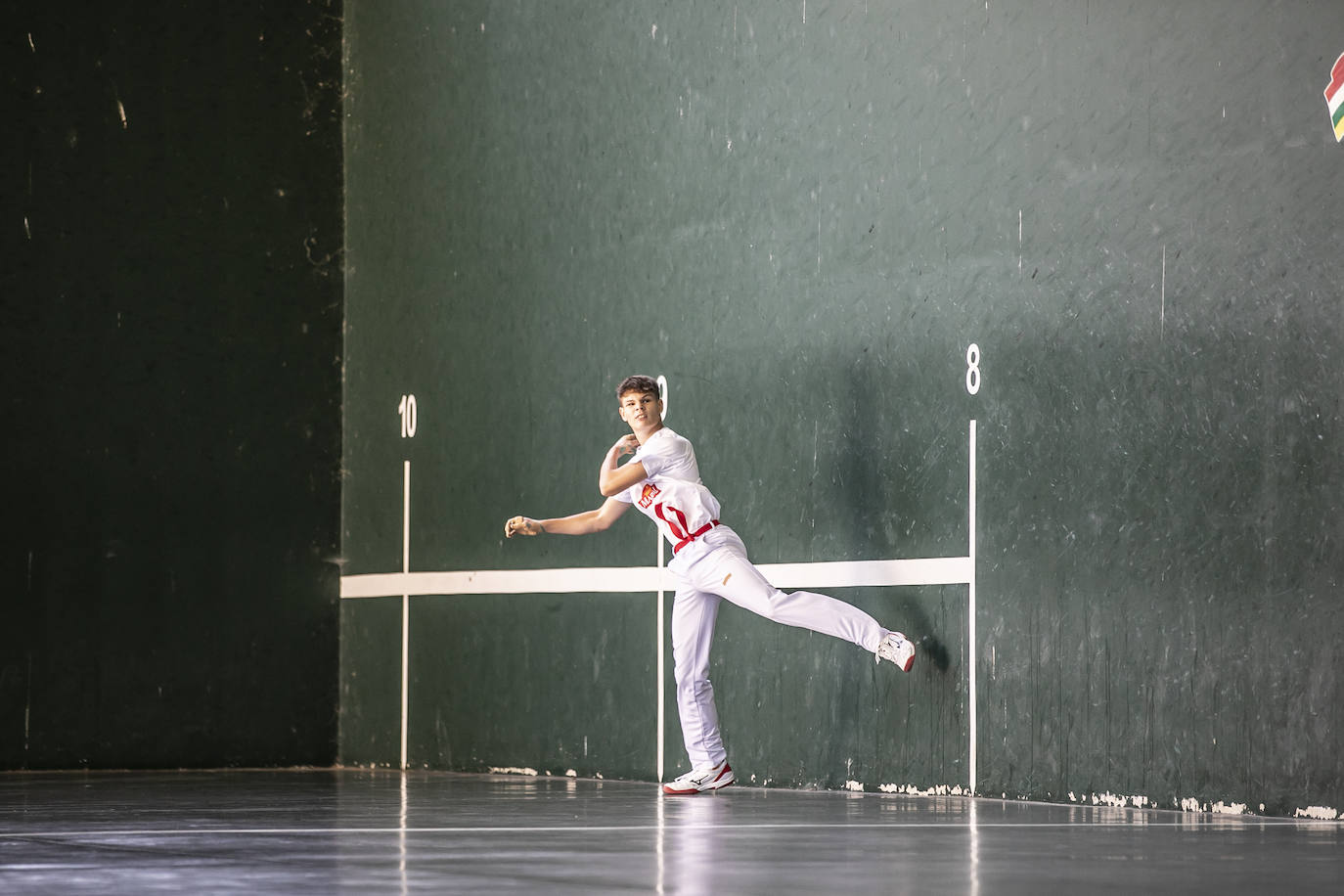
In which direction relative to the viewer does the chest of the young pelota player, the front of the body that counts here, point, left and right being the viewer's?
facing the viewer and to the left of the viewer
